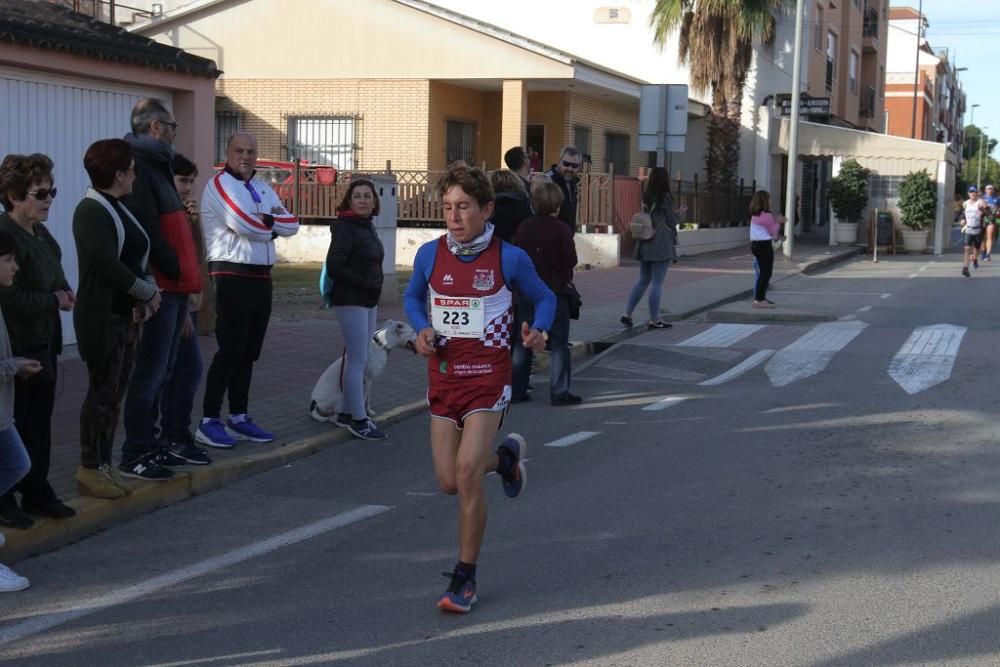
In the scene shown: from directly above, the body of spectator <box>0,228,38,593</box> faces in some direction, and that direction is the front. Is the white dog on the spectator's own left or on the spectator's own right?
on the spectator's own left

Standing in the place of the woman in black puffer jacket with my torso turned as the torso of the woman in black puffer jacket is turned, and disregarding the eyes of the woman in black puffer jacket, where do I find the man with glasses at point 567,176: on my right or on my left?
on my left

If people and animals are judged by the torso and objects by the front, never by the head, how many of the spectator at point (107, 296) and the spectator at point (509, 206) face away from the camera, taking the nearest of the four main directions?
1

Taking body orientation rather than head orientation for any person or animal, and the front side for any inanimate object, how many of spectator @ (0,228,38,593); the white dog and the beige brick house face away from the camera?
0

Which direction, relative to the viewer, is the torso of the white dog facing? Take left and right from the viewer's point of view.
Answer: facing to the right of the viewer

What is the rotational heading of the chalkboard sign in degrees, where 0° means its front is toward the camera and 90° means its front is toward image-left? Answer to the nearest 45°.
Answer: approximately 0°

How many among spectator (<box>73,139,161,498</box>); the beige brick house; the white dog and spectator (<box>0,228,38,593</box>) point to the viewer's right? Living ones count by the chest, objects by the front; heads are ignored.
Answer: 3

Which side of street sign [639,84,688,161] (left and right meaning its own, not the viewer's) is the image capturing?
back

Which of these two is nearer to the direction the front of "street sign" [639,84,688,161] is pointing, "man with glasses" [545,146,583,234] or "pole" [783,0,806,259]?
the pole

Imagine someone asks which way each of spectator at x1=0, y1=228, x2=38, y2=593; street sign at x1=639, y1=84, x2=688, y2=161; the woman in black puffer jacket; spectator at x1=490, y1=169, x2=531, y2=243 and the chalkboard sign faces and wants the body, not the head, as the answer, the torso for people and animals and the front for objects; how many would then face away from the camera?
2

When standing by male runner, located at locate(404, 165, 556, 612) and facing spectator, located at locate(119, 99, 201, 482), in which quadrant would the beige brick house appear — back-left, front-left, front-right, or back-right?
front-right

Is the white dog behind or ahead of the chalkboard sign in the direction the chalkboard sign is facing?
ahead

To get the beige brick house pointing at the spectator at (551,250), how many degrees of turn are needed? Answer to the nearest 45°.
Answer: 0° — it already faces them

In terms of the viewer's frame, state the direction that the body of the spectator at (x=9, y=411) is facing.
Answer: to the viewer's right

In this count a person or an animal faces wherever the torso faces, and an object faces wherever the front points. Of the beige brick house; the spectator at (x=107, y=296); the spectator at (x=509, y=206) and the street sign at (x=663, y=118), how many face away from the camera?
2
